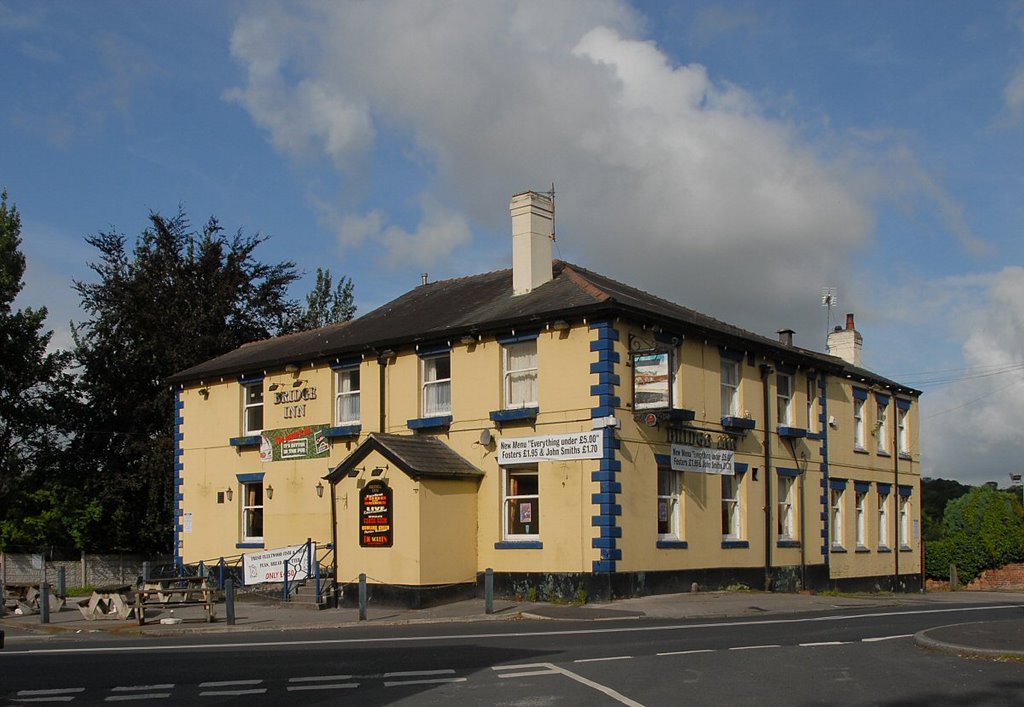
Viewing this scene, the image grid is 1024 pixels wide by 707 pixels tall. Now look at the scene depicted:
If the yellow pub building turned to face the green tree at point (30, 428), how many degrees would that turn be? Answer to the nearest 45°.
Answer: approximately 90° to its right

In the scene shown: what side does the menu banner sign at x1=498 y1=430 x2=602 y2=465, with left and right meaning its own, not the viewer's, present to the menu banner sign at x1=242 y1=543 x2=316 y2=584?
right

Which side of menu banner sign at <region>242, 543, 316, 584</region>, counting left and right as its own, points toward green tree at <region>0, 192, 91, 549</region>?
right

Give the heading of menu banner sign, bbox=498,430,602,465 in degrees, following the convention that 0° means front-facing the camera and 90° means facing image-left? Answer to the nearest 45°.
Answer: approximately 45°

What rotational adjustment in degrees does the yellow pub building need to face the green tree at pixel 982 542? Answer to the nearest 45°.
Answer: approximately 180°

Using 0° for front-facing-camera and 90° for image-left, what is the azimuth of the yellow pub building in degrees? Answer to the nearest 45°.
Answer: approximately 45°

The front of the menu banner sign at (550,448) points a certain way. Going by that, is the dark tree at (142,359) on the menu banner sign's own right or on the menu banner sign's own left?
on the menu banner sign's own right
